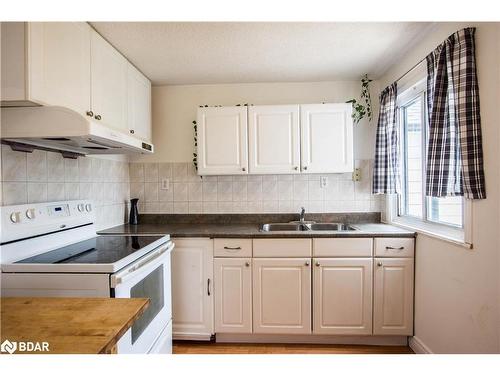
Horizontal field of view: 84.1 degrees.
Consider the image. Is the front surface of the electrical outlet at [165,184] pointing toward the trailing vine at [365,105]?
no

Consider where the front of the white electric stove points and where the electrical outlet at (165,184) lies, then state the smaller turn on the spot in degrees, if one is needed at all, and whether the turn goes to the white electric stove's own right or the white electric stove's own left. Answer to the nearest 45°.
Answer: approximately 90° to the white electric stove's own left

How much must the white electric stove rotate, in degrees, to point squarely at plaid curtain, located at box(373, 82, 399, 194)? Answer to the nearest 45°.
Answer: approximately 45° to its left

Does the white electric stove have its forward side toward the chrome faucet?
no

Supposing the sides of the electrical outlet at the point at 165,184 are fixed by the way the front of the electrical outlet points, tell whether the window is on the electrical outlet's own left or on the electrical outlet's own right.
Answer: on the electrical outlet's own left

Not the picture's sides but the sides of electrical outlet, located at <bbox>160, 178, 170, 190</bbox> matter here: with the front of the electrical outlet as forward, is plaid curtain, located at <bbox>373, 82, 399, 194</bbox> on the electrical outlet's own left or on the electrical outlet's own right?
on the electrical outlet's own left

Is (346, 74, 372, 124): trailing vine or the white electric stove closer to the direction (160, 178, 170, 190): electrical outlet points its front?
the white electric stove

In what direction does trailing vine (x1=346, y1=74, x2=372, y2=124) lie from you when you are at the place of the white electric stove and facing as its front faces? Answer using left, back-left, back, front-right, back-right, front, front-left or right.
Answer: front-left

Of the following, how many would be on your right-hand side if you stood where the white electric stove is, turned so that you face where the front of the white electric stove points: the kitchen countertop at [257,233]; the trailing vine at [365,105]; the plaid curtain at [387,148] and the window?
0

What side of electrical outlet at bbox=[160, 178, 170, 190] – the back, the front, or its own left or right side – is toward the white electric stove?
front

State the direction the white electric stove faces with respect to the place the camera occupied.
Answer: facing the viewer and to the right of the viewer

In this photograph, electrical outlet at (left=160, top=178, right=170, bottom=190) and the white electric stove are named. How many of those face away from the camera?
0

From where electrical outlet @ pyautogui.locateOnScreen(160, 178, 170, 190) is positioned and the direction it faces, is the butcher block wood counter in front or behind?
in front

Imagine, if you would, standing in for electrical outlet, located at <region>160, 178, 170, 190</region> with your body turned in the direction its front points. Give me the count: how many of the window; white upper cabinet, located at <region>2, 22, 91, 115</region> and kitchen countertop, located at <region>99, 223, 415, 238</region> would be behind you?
0

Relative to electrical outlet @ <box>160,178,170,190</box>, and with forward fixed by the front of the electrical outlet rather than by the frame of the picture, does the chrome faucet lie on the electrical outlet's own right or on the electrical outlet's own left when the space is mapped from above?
on the electrical outlet's own left

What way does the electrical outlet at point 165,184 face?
toward the camera
